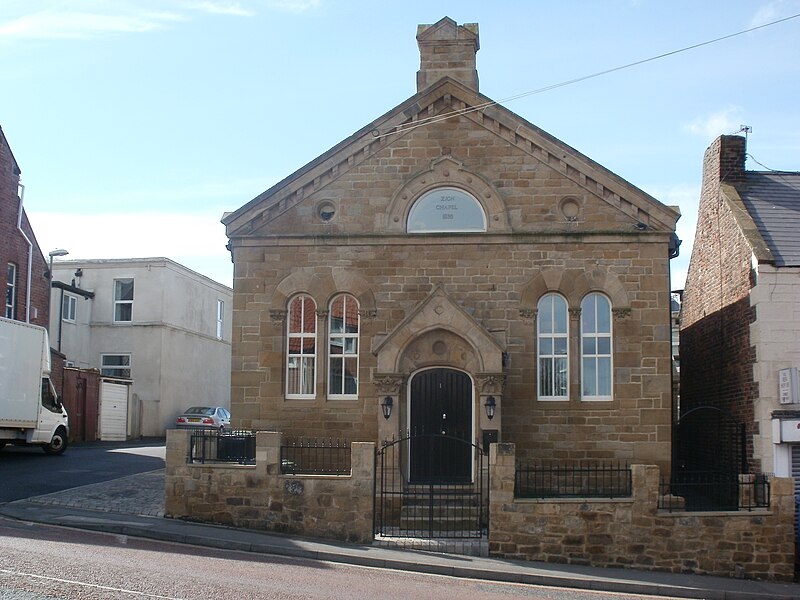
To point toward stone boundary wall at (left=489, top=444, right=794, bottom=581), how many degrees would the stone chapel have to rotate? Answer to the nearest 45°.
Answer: approximately 45° to its left

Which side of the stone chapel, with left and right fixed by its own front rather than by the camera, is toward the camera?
front

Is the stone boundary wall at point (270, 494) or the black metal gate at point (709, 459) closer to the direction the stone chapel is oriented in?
the stone boundary wall

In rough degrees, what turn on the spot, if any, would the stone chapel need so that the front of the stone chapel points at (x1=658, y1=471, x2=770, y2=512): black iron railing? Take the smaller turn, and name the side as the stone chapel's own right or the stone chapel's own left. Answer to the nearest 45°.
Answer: approximately 45° to the stone chapel's own left

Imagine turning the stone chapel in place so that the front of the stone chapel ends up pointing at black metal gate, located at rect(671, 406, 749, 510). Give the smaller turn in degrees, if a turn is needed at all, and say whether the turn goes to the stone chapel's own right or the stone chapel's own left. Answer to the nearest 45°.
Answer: approximately 90° to the stone chapel's own left
